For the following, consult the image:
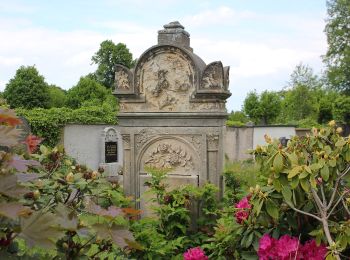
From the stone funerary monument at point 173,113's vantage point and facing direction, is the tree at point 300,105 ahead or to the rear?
to the rear

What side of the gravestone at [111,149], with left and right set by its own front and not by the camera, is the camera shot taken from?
front

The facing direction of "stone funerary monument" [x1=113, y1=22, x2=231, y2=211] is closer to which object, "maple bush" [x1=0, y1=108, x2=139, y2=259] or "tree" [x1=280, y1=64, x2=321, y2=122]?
the maple bush

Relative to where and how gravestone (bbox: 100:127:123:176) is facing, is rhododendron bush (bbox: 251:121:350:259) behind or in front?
in front

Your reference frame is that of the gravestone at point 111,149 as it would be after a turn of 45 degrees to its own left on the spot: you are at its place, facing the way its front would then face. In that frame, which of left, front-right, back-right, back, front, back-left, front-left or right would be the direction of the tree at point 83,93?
back-left

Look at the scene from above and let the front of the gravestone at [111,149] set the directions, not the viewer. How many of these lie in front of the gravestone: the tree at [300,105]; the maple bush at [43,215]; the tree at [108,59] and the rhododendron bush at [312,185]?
2

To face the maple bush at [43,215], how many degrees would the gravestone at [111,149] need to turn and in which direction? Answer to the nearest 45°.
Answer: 0° — it already faces it

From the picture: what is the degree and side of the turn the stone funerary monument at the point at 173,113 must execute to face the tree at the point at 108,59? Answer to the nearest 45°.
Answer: approximately 180°

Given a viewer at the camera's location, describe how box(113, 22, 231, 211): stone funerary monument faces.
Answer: facing the viewer

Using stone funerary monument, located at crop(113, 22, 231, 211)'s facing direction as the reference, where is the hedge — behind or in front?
behind

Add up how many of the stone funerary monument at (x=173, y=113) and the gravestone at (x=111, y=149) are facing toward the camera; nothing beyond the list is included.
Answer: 2

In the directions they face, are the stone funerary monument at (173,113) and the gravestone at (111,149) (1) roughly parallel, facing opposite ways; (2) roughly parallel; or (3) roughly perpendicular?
roughly parallel

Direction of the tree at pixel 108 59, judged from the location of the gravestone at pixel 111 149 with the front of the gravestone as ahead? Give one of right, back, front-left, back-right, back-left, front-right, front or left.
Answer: back

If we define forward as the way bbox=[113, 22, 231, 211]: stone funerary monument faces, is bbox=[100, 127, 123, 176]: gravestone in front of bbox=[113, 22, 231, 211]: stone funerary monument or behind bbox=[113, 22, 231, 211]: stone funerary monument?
behind
